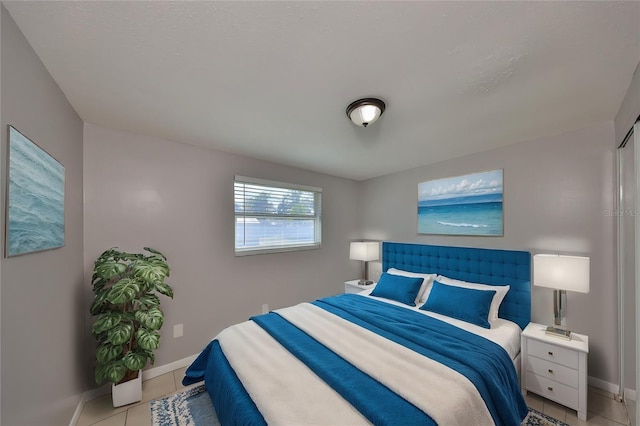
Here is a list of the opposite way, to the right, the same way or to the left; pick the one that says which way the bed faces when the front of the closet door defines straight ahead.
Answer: to the left

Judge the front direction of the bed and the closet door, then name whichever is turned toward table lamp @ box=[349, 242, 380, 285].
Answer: the closet door

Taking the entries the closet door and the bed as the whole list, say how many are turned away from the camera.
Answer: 0

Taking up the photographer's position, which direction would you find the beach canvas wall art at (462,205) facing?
facing the viewer and to the left of the viewer

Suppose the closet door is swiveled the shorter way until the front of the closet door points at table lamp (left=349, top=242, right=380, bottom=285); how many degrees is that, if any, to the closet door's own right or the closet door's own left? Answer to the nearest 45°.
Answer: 0° — it already faces it

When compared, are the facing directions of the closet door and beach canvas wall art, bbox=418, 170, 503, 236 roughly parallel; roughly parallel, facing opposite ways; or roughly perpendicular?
roughly perpendicular

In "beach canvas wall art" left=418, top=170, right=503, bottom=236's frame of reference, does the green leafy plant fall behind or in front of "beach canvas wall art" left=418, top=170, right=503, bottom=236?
in front

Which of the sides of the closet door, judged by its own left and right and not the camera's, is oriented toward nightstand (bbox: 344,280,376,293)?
front

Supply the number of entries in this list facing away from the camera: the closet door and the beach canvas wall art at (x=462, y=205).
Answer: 0

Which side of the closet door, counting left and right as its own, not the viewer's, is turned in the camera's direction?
left
